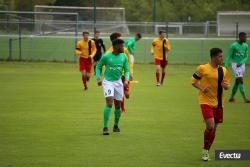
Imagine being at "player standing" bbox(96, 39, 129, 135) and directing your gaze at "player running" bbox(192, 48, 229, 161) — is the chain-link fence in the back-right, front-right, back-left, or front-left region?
back-left

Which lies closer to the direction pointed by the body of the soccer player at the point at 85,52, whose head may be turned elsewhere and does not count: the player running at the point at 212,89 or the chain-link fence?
the player running

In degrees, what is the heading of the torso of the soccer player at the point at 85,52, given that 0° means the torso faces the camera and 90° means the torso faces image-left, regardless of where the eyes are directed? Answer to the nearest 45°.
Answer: approximately 0°

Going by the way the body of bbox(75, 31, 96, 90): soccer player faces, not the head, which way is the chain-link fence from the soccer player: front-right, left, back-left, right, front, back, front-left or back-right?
back

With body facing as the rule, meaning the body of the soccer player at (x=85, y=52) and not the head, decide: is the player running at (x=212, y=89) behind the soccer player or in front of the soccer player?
in front
